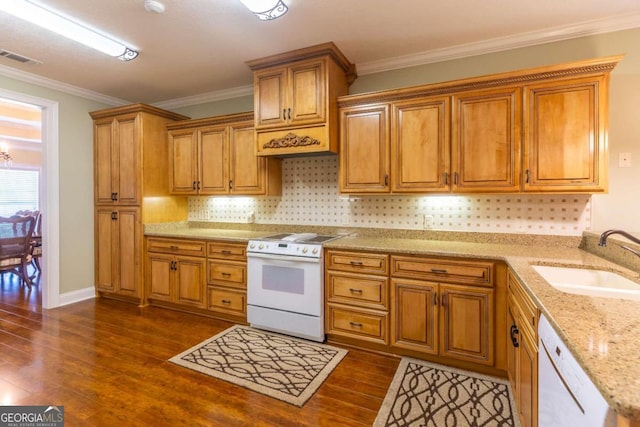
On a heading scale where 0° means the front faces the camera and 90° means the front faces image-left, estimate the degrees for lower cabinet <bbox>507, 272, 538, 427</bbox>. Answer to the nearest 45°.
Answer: approximately 90°

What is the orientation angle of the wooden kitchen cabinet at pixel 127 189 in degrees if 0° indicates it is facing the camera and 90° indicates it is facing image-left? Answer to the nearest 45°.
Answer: approximately 45°

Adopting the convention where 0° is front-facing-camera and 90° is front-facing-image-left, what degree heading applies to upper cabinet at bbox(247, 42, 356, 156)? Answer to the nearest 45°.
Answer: approximately 45°

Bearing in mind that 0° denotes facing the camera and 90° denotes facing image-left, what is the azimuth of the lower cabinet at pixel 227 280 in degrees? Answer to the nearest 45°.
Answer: approximately 45°

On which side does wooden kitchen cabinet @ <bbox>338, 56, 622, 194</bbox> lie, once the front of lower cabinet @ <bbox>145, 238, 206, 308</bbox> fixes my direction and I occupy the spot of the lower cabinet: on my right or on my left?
on my left

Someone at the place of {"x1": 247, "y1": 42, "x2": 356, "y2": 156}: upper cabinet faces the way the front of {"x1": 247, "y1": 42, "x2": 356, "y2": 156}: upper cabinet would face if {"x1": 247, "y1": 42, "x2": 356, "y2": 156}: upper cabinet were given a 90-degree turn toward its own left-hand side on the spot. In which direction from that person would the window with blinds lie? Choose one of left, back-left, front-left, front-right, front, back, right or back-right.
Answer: back

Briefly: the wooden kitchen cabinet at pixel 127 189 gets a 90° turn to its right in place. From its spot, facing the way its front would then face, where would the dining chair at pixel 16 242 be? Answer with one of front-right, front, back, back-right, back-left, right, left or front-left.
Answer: front

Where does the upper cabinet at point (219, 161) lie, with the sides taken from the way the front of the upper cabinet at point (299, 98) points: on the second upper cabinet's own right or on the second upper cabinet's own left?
on the second upper cabinet's own right

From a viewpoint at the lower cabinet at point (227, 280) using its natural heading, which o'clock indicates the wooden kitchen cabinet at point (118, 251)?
The wooden kitchen cabinet is roughly at 3 o'clock from the lower cabinet.
